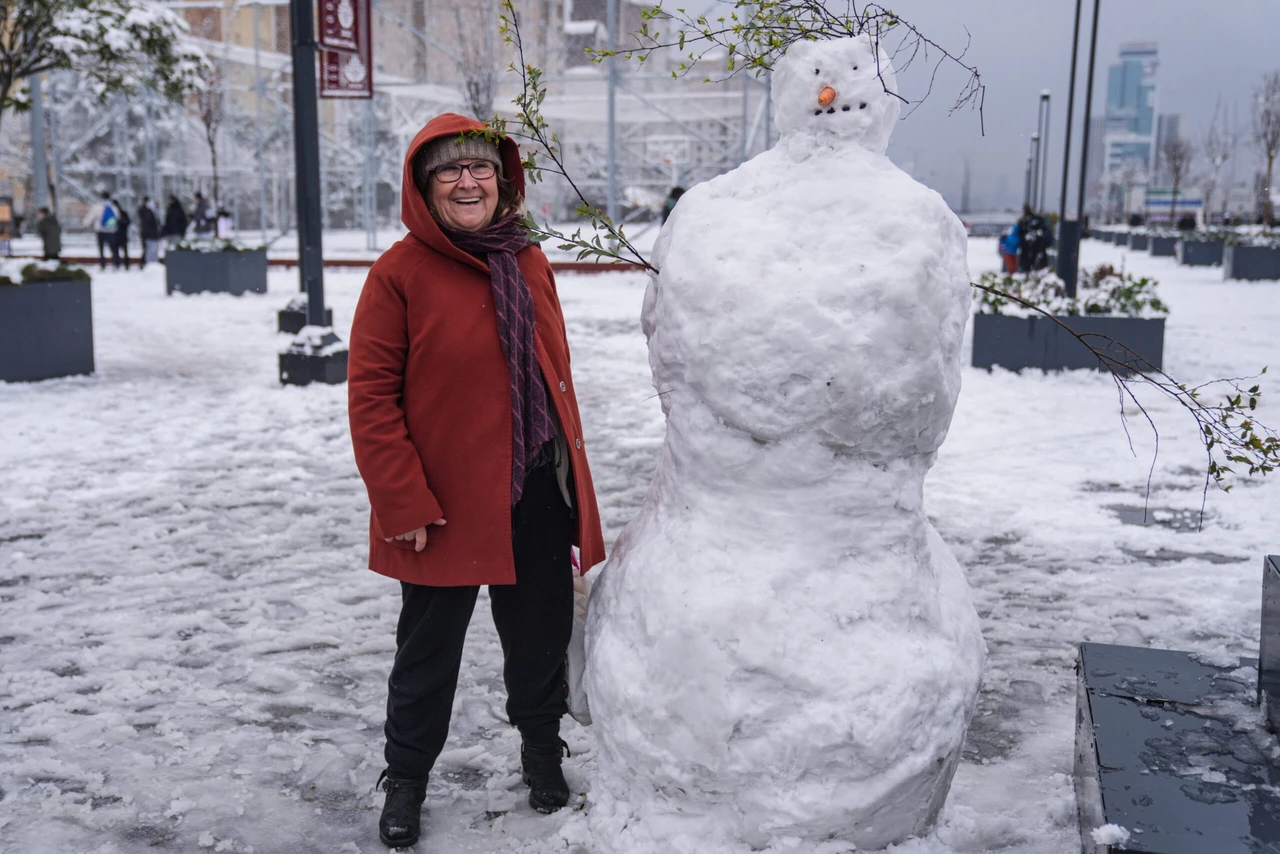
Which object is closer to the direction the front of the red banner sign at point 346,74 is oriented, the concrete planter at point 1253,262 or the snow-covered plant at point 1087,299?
the snow-covered plant

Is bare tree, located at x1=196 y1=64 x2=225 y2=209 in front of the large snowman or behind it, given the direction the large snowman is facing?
behind

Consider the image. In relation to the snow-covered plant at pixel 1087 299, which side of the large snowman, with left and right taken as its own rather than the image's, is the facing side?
back

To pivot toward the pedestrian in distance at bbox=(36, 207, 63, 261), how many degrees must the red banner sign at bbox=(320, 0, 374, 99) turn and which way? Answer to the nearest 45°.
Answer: approximately 135° to its right

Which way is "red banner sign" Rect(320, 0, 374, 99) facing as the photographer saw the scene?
facing the viewer

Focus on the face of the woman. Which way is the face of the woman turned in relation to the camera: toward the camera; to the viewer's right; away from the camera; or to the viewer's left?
toward the camera

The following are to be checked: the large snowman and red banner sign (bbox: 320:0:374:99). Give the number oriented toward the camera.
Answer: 2

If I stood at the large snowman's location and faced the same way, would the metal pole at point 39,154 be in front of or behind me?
behind

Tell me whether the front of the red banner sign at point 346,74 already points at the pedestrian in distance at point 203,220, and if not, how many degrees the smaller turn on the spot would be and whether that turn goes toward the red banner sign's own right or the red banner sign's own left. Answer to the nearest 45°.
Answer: approximately 180°

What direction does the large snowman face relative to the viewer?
toward the camera

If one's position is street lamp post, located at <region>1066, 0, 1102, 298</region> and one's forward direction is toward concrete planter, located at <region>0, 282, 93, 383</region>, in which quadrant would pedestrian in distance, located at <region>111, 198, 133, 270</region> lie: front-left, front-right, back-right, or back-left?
front-right

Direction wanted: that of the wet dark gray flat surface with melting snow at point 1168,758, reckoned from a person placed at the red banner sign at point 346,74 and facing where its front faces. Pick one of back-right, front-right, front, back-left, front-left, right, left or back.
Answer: front

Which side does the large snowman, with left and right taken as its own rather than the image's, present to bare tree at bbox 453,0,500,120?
back

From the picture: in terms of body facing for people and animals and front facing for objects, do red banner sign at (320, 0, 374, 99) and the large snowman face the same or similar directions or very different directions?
same or similar directions

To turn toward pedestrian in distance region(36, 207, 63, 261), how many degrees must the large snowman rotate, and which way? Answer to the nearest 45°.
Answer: approximately 135° to its right
